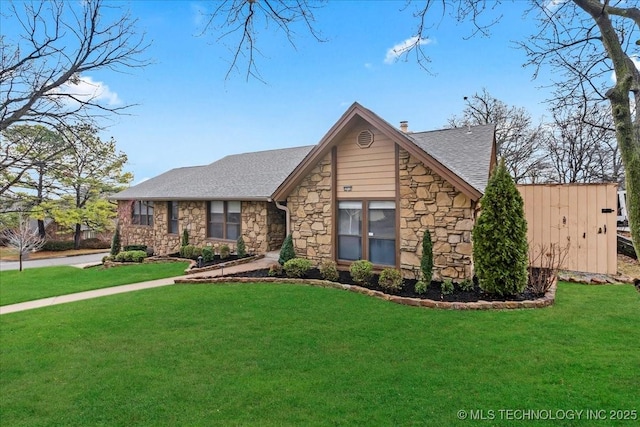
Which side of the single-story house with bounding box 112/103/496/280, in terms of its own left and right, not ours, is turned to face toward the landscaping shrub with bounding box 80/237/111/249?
right

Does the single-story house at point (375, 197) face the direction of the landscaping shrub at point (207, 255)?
no

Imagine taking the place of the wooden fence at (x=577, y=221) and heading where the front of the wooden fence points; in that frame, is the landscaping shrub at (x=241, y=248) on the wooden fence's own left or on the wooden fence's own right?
on the wooden fence's own right

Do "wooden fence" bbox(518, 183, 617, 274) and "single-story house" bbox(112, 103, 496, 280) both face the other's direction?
no

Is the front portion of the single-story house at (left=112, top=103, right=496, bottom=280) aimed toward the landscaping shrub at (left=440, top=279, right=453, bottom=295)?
no

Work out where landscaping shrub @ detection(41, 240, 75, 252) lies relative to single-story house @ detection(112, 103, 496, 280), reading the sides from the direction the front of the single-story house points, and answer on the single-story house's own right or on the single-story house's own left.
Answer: on the single-story house's own right

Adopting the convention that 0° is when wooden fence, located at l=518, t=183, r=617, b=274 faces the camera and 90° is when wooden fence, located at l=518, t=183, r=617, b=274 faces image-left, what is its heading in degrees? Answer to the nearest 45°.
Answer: approximately 0°

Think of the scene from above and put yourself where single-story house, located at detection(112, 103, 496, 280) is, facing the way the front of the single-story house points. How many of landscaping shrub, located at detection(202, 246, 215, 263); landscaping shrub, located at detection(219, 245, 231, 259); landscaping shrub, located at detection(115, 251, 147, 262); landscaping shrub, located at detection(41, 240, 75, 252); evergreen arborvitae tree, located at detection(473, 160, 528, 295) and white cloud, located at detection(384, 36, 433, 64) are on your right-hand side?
4

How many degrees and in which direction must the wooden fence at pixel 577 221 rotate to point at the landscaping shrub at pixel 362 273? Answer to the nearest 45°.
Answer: approximately 45° to its right

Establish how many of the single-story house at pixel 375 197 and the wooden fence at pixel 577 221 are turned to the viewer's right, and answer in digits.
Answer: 0

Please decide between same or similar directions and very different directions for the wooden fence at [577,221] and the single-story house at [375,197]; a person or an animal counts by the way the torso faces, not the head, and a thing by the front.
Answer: same or similar directions

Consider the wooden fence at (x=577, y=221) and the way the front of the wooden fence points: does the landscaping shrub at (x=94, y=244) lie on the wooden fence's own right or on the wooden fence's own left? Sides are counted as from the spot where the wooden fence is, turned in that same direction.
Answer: on the wooden fence's own right
